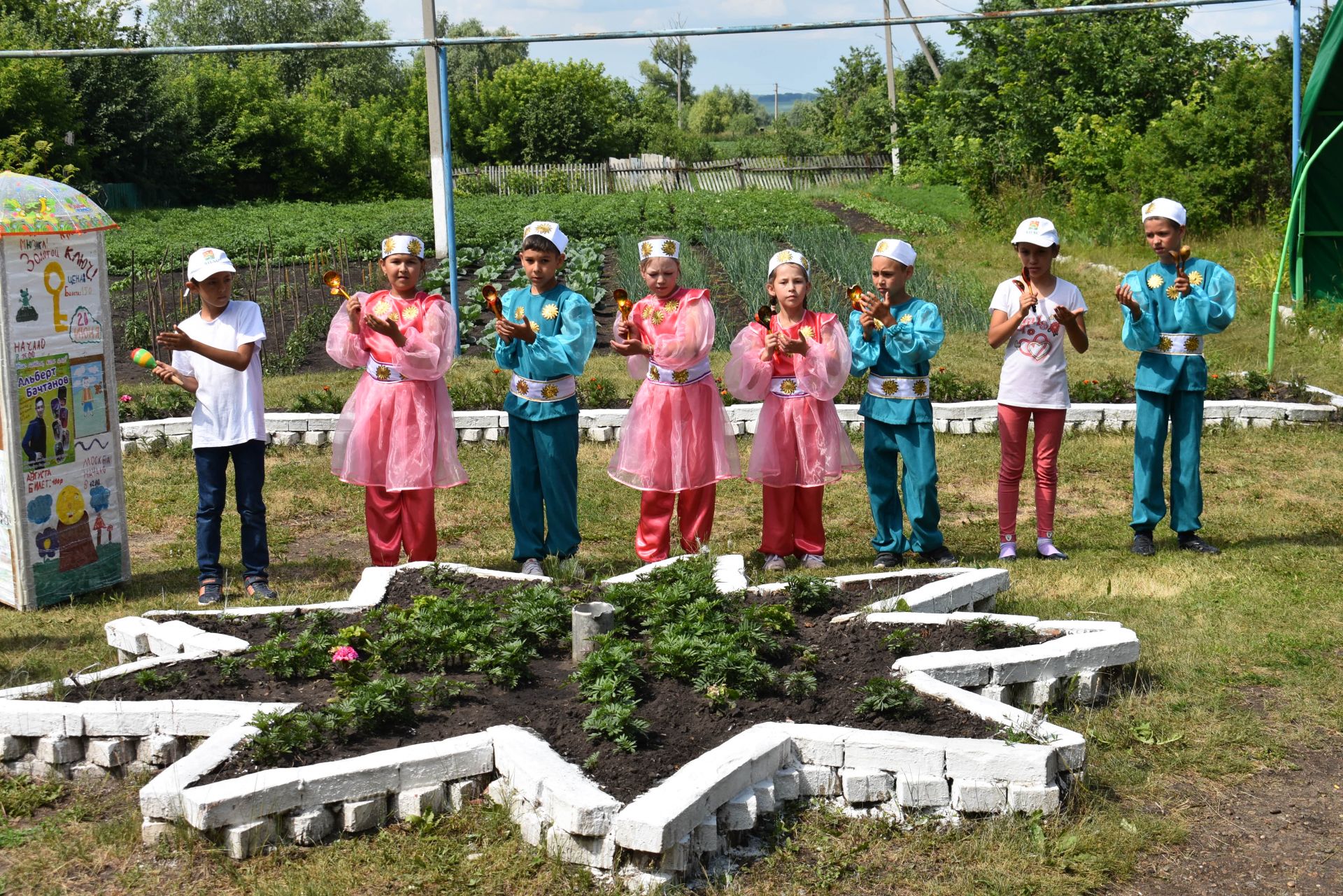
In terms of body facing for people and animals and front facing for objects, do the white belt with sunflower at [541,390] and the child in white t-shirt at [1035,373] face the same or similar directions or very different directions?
same or similar directions

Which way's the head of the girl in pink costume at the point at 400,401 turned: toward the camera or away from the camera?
toward the camera

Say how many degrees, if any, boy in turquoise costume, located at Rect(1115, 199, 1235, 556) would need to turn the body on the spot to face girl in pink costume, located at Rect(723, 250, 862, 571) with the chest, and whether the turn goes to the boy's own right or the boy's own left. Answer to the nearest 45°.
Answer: approximately 45° to the boy's own right

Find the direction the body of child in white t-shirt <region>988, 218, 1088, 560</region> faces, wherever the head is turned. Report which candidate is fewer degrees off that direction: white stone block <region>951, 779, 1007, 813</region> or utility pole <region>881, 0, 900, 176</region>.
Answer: the white stone block

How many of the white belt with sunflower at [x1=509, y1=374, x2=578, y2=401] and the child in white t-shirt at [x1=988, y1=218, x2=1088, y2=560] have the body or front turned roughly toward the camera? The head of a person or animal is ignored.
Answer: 2

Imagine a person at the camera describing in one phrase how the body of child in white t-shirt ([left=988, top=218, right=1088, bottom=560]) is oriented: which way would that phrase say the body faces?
toward the camera

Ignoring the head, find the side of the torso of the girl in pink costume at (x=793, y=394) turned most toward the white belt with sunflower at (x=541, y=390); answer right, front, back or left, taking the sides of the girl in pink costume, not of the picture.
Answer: right

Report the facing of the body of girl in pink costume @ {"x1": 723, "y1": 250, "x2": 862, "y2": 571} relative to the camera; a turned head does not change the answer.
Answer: toward the camera

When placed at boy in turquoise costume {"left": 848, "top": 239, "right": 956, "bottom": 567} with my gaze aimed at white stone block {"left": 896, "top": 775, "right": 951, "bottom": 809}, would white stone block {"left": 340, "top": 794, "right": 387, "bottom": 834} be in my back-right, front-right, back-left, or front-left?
front-right

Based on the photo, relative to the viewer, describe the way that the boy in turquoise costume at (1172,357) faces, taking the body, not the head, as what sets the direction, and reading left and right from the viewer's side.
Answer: facing the viewer

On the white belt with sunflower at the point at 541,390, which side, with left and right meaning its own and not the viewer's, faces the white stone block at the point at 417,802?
front

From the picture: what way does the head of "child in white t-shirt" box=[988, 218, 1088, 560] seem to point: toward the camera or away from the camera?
toward the camera

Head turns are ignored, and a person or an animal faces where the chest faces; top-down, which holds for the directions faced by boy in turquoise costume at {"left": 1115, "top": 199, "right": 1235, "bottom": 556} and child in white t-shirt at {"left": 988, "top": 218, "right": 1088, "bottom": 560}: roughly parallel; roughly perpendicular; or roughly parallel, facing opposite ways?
roughly parallel

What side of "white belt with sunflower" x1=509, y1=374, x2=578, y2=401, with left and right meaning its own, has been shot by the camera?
front

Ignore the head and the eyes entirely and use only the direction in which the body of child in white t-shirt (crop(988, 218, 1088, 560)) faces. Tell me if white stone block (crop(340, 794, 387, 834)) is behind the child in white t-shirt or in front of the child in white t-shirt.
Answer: in front

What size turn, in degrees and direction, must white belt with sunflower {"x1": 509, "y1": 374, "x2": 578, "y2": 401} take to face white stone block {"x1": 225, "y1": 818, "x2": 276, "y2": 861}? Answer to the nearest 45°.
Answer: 0° — it already faces it
